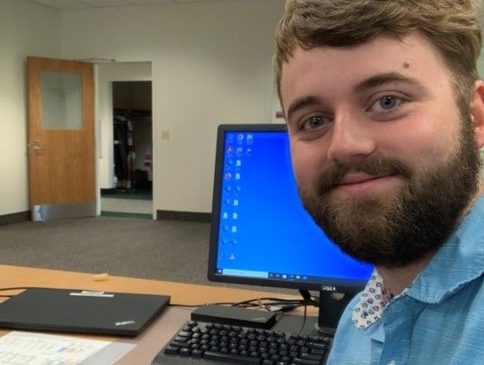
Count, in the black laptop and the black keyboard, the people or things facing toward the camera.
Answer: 2

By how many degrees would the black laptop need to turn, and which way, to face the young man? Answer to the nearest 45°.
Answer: approximately 45° to its left

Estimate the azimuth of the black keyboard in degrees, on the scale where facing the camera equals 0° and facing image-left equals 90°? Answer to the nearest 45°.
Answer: approximately 0°

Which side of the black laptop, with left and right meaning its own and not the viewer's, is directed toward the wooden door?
back

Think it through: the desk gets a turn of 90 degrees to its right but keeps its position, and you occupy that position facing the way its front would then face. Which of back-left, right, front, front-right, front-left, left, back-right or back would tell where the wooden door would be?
right

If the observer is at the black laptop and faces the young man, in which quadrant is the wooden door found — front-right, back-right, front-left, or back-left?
back-left

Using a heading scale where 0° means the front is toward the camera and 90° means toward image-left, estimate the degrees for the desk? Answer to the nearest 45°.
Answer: approximately 0°

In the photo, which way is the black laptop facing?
toward the camera

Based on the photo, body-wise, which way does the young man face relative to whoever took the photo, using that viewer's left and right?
facing the viewer and to the left of the viewer

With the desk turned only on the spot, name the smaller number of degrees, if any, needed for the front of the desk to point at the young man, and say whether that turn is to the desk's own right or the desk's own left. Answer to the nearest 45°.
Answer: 0° — it already faces them

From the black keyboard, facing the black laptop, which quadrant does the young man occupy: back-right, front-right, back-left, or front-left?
back-left

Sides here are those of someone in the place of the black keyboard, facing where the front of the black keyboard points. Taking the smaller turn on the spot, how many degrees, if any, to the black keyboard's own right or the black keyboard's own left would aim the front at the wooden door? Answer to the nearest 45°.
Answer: approximately 135° to the black keyboard's own right
